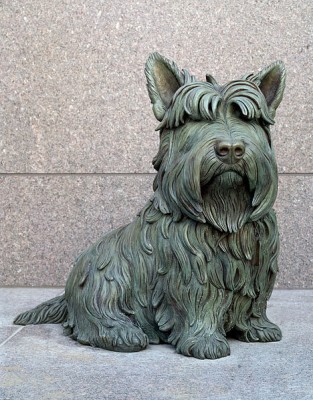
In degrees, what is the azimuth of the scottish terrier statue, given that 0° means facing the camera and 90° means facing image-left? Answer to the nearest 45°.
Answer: approximately 315°
